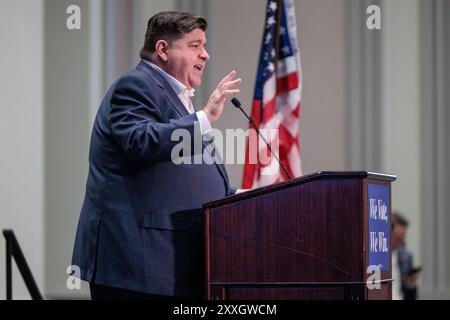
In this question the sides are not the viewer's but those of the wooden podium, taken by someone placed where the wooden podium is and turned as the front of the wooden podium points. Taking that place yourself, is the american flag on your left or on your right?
on your left

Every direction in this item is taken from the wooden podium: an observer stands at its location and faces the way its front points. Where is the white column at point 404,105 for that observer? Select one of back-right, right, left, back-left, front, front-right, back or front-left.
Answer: left

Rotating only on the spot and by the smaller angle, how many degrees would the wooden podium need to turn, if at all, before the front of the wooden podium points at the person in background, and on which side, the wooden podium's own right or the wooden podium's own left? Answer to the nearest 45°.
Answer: approximately 90° to the wooden podium's own left

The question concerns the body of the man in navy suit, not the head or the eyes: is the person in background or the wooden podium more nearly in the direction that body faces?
the wooden podium

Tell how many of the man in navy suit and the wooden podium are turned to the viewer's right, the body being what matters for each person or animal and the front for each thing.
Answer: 2

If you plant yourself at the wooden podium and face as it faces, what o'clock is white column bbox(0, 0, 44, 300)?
The white column is roughly at 8 o'clock from the wooden podium.

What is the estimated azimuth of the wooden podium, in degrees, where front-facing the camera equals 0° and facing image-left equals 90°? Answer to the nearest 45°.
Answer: approximately 270°

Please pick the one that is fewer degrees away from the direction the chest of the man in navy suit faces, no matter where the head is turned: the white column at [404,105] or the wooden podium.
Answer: the wooden podium

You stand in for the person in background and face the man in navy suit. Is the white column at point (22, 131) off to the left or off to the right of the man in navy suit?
right

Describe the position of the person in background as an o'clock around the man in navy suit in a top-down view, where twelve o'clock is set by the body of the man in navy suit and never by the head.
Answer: The person in background is roughly at 10 o'clock from the man in navy suit.

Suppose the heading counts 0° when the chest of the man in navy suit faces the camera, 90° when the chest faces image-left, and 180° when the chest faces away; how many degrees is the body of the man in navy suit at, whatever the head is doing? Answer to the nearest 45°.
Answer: approximately 270°

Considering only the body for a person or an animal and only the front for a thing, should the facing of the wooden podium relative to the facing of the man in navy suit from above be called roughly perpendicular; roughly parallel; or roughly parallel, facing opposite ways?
roughly parallel
